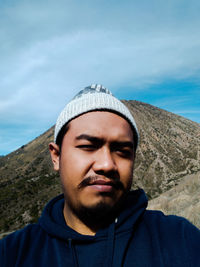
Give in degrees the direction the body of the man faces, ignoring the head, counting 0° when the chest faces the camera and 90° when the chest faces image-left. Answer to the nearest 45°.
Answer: approximately 0°
